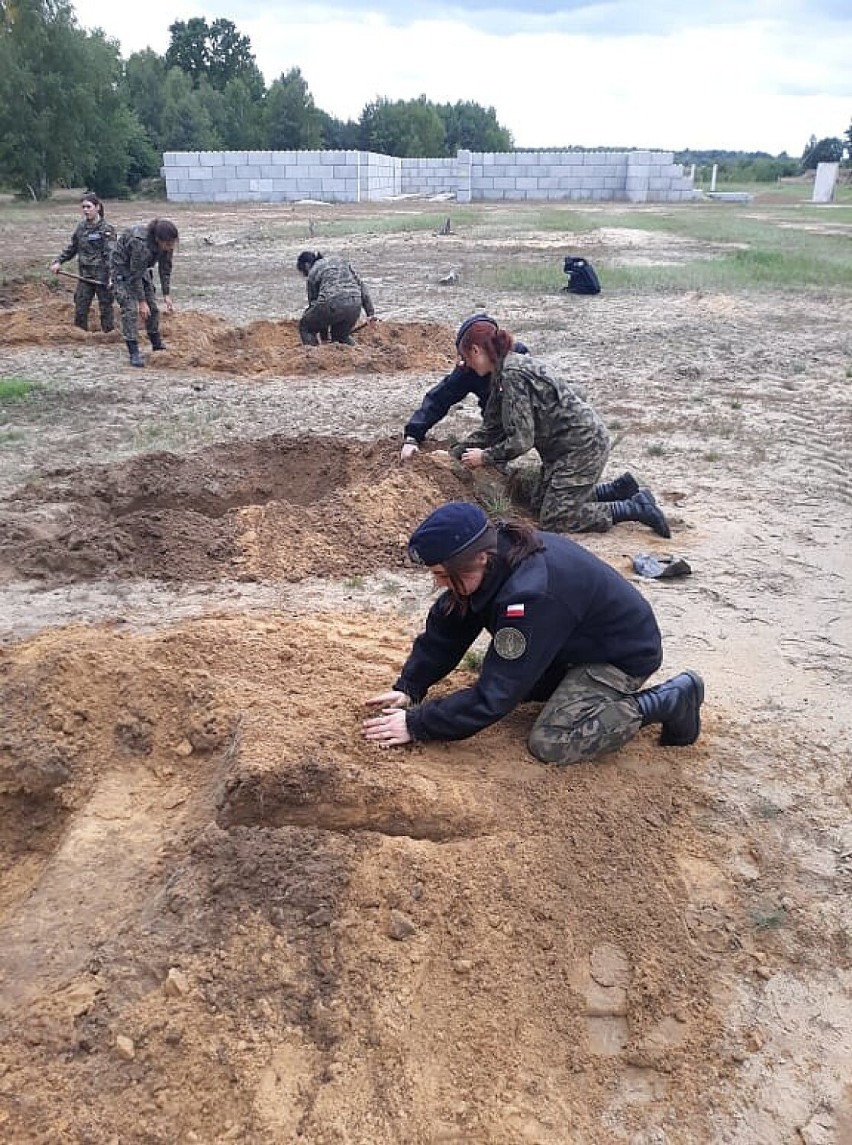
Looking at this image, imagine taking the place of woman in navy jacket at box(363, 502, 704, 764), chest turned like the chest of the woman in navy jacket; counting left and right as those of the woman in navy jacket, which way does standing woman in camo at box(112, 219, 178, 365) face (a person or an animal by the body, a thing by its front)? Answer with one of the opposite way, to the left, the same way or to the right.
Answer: the opposite way

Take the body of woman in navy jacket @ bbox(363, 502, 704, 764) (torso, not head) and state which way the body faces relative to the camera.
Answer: to the viewer's left

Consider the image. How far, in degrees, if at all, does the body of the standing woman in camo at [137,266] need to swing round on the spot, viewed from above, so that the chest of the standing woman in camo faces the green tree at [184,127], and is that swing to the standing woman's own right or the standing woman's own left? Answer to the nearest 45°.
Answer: approximately 135° to the standing woman's own left

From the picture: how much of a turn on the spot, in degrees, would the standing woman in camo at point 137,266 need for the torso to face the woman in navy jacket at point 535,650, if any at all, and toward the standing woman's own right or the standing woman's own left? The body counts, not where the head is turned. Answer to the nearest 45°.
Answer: approximately 45° to the standing woman's own right

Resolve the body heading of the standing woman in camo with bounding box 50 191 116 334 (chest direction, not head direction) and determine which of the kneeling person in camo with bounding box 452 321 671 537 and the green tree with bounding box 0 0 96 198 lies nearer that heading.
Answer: the kneeling person in camo

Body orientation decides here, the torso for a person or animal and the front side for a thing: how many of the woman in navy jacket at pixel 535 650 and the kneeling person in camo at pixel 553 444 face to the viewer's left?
2

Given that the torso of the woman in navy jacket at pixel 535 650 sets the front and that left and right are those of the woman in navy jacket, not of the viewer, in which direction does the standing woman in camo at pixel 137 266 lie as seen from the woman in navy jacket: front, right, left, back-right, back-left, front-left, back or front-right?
front-right

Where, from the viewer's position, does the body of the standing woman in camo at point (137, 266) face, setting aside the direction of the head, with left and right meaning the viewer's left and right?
facing the viewer and to the right of the viewer

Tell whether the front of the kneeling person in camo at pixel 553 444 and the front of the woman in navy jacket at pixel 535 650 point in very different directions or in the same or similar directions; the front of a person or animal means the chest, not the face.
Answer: same or similar directions

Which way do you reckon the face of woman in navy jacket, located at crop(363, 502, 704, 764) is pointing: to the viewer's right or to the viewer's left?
to the viewer's left

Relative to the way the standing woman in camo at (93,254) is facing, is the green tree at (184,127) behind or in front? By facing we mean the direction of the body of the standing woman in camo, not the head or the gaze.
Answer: behind
